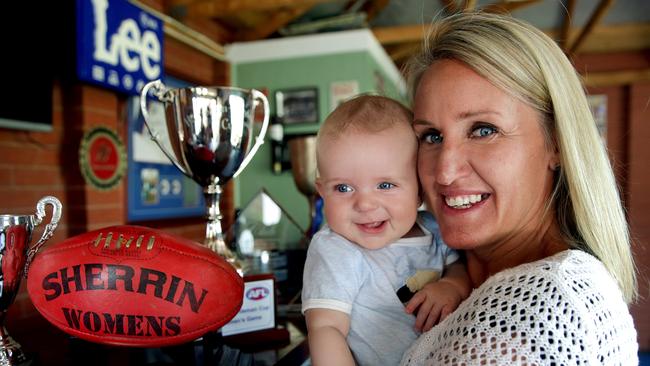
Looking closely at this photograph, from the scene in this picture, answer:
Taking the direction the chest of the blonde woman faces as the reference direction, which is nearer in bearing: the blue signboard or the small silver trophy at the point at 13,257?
the small silver trophy

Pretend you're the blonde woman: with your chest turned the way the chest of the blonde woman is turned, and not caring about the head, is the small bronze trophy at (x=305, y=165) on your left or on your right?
on your right

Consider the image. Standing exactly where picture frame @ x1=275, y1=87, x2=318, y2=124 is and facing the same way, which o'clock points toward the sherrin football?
The sherrin football is roughly at 12 o'clock from the picture frame.

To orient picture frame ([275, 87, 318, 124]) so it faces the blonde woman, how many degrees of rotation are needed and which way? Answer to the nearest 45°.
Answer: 0° — it already faces them

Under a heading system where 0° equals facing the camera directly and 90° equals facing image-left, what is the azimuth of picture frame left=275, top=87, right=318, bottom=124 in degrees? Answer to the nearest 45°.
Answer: approximately 0°

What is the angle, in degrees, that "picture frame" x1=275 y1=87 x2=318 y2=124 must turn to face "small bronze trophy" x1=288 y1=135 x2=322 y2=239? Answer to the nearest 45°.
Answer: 0° — it already faces it

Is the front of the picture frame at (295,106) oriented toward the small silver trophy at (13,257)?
yes

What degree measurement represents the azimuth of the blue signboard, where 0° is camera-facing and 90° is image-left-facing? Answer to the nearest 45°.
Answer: approximately 315°
